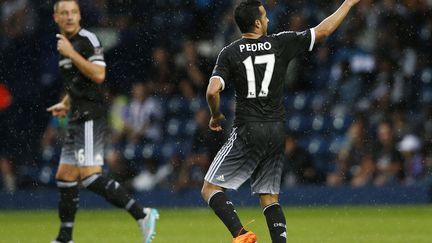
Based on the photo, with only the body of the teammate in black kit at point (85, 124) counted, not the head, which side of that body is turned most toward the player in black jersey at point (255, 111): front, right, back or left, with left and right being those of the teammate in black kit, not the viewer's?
left

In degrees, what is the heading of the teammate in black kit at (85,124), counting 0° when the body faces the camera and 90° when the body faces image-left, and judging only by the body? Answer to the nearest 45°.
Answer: approximately 45°
